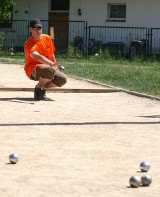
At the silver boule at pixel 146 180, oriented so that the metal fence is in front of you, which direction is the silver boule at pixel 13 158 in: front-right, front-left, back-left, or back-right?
front-left

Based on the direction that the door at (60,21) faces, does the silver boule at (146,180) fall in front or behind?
in front

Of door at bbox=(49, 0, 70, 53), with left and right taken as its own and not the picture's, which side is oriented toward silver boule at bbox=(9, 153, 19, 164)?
front

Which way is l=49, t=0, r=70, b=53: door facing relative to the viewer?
toward the camera

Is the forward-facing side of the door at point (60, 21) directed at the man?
yes

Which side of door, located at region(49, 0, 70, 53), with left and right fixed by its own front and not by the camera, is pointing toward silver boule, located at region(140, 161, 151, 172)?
front

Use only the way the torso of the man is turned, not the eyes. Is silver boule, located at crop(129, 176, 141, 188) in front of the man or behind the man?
in front

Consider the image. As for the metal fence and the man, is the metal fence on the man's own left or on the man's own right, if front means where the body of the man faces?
on the man's own left

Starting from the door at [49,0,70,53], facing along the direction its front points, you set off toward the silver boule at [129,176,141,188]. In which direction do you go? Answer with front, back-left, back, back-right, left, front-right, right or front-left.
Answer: front

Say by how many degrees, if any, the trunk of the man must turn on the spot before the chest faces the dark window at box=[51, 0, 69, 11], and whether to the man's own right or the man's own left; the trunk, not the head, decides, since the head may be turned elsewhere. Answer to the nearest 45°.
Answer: approximately 135° to the man's own left

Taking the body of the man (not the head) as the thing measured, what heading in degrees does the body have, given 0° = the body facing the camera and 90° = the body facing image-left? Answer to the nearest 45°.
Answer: approximately 315°

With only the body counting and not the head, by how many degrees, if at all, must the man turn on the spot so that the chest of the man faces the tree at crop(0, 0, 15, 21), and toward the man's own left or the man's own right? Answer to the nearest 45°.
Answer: approximately 135° to the man's own left
